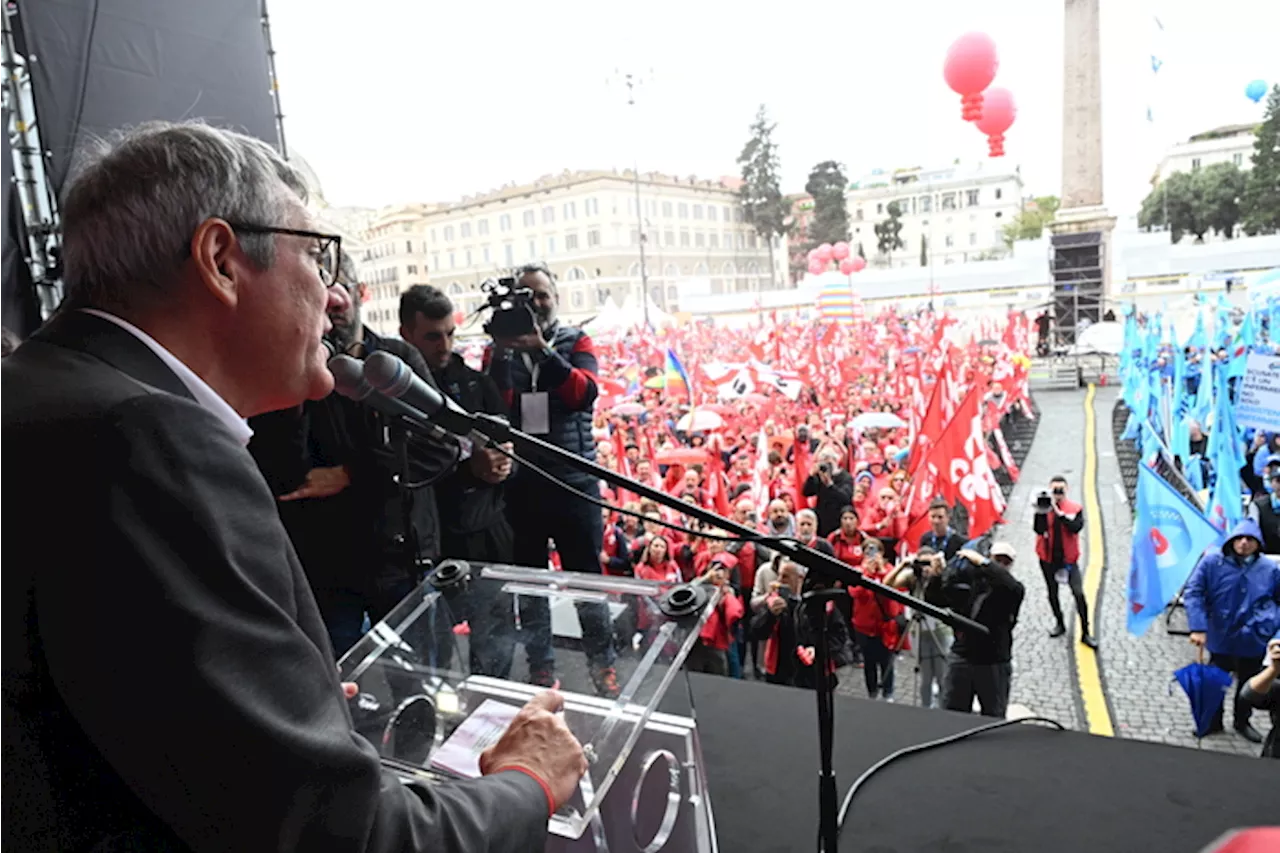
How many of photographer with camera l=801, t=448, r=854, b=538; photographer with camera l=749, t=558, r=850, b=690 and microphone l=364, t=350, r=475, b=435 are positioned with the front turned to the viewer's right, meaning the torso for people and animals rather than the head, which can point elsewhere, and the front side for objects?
0

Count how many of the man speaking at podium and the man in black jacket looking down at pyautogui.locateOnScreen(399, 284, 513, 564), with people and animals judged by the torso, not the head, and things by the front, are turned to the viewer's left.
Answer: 0

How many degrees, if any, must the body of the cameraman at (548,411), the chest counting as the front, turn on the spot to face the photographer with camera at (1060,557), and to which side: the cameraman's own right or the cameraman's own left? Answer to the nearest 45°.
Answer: approximately 180°

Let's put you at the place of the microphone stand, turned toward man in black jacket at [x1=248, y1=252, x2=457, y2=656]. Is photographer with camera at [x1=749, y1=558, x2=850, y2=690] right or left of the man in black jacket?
right

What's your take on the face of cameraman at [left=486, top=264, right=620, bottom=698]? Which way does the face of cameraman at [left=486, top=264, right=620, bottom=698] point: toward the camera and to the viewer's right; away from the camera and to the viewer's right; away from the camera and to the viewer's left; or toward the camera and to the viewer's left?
toward the camera and to the viewer's left

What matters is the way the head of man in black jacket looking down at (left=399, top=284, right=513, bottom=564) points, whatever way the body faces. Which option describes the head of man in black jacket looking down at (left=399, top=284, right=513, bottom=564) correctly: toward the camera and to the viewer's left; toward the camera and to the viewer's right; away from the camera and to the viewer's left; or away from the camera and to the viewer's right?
toward the camera and to the viewer's right

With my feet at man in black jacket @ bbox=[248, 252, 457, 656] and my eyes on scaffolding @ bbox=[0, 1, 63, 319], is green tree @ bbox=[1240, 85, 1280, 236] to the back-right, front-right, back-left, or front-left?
back-right

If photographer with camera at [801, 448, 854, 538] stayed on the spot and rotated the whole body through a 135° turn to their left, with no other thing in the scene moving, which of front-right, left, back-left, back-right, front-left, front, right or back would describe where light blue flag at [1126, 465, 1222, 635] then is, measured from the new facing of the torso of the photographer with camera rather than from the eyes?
front-right

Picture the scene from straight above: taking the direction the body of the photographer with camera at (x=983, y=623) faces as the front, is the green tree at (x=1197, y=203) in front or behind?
behind

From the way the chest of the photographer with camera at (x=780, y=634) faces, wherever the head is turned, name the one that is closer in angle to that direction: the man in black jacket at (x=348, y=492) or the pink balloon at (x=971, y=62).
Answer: the man in black jacket
